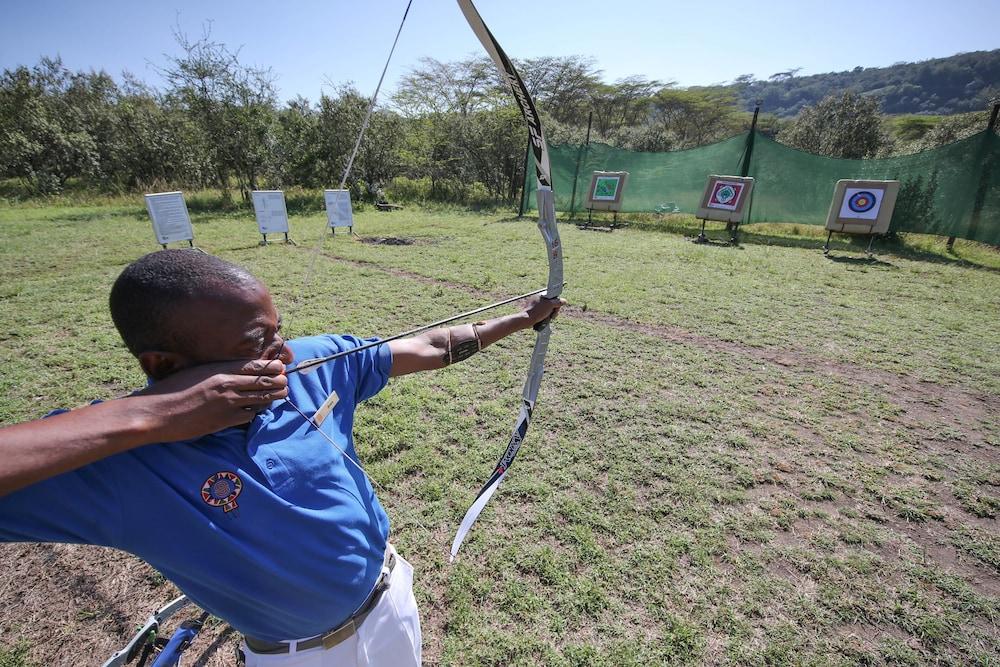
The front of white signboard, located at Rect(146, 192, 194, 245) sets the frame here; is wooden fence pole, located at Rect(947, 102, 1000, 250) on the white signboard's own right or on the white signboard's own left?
on the white signboard's own left

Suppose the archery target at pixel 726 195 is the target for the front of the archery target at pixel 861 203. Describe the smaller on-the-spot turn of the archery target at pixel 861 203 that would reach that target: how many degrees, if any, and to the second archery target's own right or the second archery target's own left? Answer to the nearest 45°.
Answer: approximately 90° to the second archery target's own right

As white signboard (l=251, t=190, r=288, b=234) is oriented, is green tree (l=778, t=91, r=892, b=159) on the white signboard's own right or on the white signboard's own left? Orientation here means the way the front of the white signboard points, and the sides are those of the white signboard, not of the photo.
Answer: on the white signboard's own left

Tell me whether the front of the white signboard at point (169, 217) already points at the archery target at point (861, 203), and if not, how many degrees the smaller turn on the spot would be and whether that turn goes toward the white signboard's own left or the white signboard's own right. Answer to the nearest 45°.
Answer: approximately 45° to the white signboard's own left

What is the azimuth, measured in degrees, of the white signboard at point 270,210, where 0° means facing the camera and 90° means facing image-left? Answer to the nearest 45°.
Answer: approximately 0°

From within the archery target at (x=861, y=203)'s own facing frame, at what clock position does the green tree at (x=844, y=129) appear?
The green tree is roughly at 6 o'clock from the archery target.

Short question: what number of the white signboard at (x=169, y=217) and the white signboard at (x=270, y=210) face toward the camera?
2

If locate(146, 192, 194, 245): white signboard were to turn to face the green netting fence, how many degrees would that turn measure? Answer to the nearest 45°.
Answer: approximately 90° to its left

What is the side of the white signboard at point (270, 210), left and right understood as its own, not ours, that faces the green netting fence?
left

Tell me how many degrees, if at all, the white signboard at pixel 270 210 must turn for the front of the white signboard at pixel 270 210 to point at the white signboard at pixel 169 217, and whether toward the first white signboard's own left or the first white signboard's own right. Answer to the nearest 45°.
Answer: approximately 45° to the first white signboard's own right

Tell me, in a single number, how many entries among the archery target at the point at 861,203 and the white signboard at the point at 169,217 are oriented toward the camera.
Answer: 2
